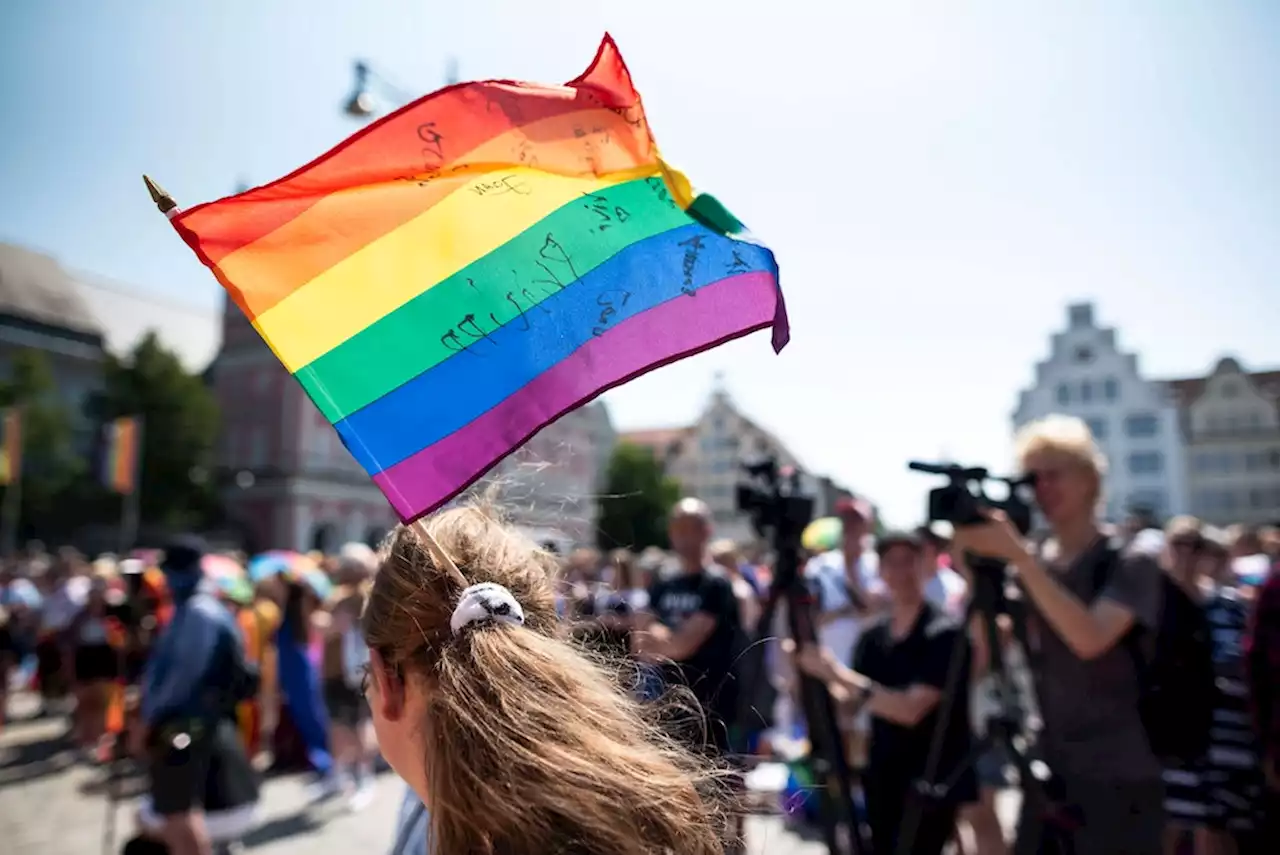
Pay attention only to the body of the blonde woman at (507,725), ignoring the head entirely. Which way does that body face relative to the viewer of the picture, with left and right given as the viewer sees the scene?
facing away from the viewer and to the left of the viewer

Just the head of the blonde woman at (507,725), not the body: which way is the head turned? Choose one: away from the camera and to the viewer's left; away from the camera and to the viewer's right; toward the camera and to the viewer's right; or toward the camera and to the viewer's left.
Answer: away from the camera and to the viewer's left

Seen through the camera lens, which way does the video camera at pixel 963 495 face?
facing to the left of the viewer

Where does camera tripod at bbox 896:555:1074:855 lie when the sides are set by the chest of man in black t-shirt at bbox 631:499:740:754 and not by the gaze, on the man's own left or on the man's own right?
on the man's own left

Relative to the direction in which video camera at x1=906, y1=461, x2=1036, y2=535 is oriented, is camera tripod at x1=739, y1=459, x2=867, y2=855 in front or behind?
in front
